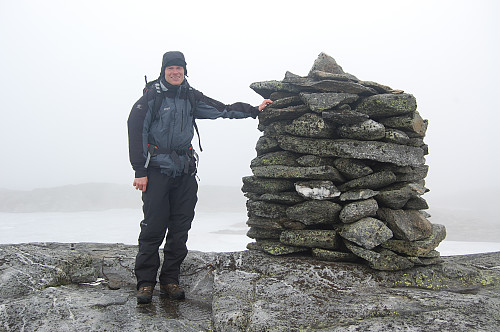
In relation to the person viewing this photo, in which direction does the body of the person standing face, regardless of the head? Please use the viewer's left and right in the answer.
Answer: facing the viewer and to the right of the viewer

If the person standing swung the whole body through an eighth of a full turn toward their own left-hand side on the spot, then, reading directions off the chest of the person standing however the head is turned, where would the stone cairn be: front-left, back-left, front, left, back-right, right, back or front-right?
front
